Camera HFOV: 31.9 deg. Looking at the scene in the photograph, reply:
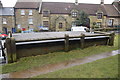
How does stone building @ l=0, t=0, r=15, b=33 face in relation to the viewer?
toward the camera

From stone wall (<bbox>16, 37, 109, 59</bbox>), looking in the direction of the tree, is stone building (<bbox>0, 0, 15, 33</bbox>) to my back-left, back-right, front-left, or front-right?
front-left

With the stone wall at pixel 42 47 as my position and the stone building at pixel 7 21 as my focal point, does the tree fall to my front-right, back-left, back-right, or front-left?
front-right

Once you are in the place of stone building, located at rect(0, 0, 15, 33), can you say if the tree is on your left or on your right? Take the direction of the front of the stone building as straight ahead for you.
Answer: on your left

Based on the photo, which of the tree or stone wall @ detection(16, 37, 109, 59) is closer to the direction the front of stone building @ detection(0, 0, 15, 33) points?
the stone wall

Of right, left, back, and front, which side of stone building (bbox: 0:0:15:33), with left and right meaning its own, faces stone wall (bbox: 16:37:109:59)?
front

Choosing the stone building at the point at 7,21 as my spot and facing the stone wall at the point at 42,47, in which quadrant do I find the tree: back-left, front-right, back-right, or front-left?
front-left
